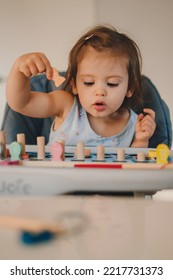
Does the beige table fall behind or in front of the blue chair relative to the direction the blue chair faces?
in front

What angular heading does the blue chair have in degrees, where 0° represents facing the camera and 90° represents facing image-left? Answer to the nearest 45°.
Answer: approximately 0°
